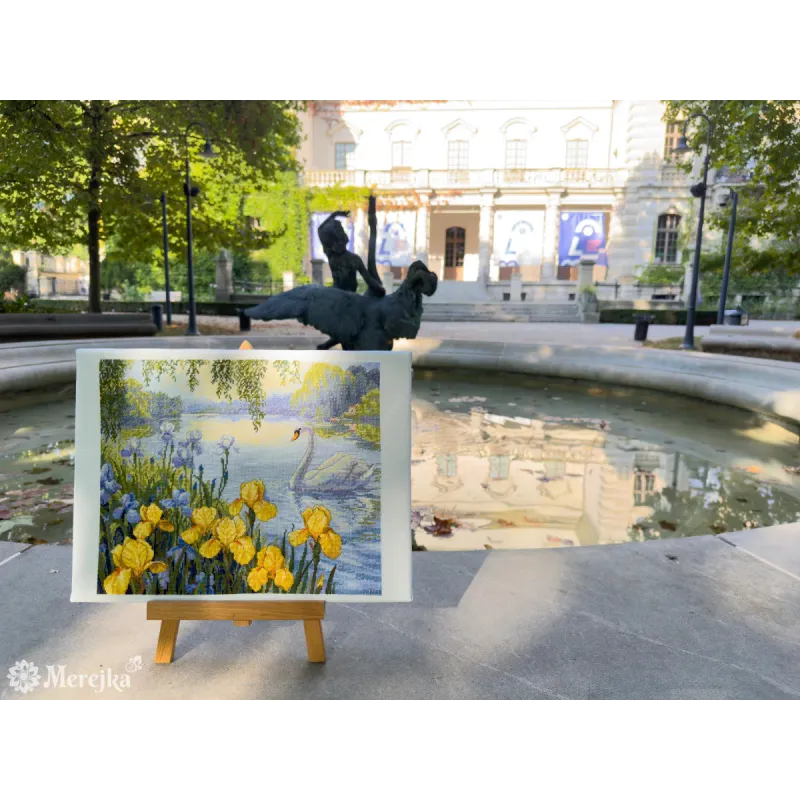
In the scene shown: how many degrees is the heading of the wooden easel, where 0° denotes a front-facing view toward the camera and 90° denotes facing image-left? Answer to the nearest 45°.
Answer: approximately 0°

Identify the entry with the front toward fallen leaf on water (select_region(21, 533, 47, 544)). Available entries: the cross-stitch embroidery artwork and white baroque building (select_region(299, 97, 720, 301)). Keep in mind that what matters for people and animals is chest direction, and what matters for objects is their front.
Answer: the white baroque building

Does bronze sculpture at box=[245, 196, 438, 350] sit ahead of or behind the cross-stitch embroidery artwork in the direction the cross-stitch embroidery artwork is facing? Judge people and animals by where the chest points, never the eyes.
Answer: behind

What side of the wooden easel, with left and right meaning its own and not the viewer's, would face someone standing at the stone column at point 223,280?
back

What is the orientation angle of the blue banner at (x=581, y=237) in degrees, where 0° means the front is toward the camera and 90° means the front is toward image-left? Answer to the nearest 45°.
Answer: approximately 0°

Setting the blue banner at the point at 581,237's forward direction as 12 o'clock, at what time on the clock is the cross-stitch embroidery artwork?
The cross-stitch embroidery artwork is roughly at 12 o'clock from the blue banner.

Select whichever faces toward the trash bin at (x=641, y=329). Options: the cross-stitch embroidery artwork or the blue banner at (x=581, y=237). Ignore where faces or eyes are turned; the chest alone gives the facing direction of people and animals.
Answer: the blue banner

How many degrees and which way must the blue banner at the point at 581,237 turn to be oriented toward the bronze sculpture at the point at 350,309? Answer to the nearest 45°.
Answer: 0° — it already faces it
